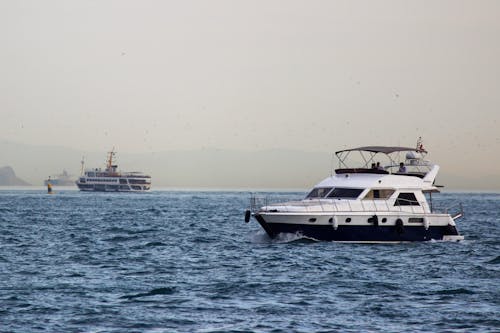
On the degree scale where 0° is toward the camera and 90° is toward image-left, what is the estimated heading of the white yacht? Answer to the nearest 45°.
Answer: approximately 90°
